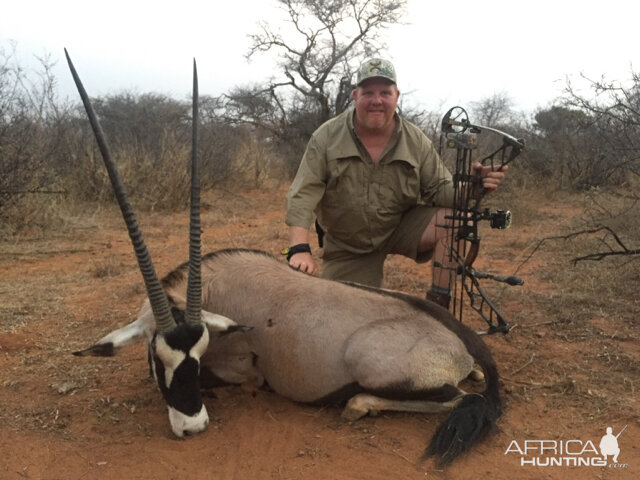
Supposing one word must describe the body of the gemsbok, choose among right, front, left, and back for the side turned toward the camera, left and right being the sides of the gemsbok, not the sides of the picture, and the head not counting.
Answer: left
